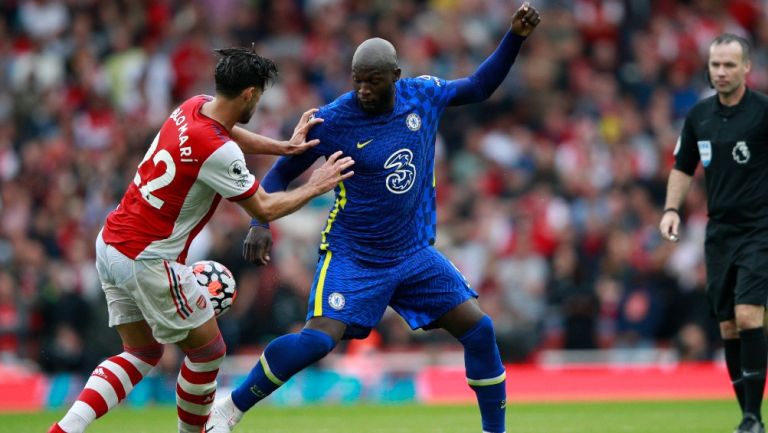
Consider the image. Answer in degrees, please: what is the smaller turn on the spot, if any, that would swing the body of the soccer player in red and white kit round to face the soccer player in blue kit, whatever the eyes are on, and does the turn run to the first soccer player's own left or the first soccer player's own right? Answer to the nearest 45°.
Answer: approximately 45° to the first soccer player's own right

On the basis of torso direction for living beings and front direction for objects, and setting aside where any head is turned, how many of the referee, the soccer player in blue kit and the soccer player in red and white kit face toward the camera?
2

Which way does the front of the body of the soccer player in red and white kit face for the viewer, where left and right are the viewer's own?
facing away from the viewer and to the right of the viewer

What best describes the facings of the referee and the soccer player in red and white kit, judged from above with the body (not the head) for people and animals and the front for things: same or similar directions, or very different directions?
very different directions

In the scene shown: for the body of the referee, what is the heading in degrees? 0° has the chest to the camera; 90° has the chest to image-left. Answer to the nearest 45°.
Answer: approximately 0°

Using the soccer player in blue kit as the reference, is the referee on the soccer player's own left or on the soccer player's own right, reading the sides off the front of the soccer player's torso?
on the soccer player's own left

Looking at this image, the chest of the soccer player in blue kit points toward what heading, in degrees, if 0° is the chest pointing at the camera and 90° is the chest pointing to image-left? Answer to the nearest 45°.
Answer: approximately 0°

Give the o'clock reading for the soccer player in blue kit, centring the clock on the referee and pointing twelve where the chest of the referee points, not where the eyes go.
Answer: The soccer player in blue kit is roughly at 2 o'clock from the referee.

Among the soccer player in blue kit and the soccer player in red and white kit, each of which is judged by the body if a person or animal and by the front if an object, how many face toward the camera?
1

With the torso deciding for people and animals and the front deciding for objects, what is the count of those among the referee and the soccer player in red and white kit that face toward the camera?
1

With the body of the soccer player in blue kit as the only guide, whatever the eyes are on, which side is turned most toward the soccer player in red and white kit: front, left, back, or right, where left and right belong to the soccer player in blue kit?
right
